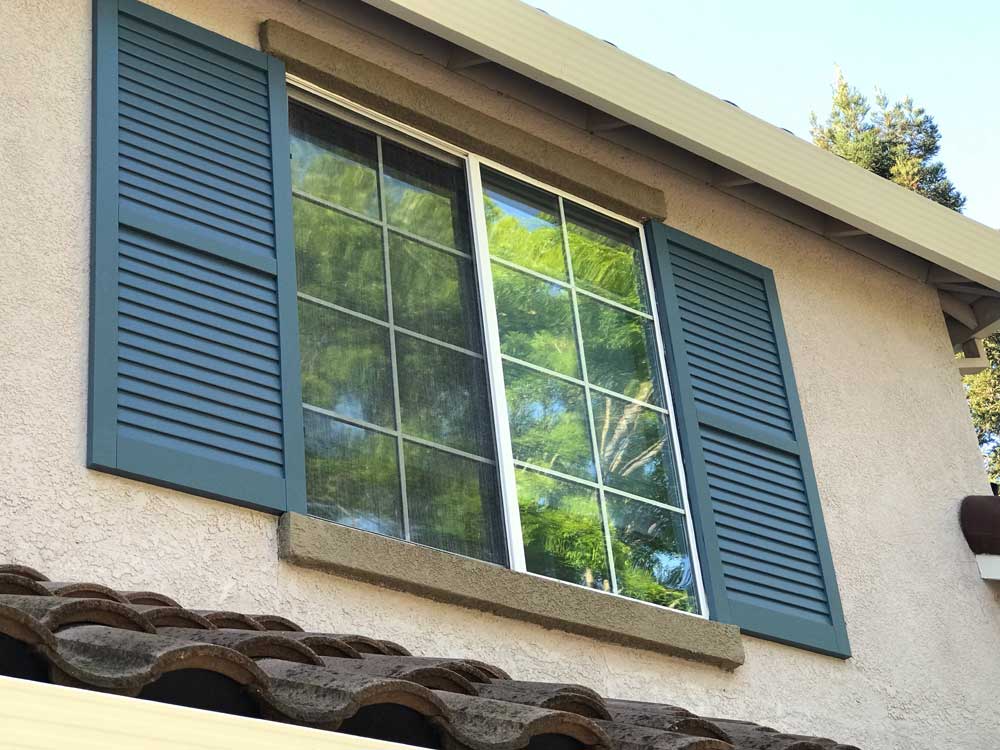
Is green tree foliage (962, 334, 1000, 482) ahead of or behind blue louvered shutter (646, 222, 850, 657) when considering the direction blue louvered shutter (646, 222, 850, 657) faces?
behind

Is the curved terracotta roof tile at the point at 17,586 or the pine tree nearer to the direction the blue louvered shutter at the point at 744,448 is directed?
the curved terracotta roof tile

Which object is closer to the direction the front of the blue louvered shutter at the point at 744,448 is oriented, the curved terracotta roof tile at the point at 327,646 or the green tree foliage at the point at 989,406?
the curved terracotta roof tile

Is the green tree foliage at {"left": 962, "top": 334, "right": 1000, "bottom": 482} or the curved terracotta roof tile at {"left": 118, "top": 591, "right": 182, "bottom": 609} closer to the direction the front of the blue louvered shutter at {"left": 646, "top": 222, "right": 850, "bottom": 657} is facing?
the curved terracotta roof tile
